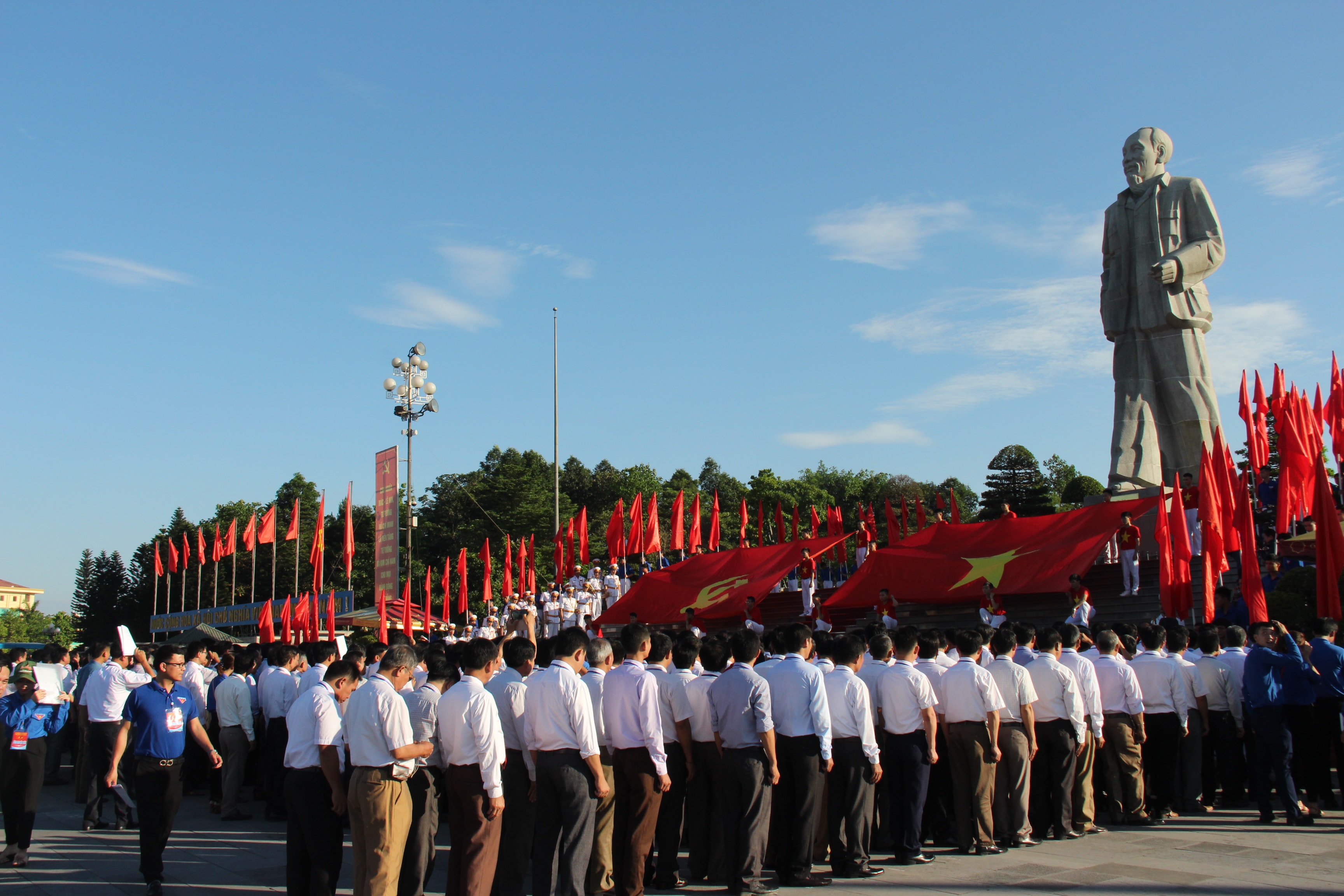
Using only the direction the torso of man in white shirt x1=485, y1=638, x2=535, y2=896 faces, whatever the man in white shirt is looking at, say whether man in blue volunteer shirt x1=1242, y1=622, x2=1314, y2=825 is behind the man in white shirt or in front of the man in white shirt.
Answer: in front

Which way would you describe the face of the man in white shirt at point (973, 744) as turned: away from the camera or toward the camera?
away from the camera

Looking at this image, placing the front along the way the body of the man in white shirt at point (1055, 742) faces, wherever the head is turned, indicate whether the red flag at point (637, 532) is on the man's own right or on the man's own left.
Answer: on the man's own left

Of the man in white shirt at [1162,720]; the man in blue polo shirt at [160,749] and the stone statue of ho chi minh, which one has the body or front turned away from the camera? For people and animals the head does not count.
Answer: the man in white shirt

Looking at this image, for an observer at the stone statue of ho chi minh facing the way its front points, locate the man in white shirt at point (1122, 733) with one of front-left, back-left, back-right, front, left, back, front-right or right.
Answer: front-left

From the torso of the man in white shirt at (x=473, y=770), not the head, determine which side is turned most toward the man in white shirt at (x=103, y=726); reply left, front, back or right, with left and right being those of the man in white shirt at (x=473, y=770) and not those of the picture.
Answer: left

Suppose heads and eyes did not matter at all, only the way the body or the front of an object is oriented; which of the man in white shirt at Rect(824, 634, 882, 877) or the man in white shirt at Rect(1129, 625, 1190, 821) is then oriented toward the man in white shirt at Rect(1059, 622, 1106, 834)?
the man in white shirt at Rect(824, 634, 882, 877)

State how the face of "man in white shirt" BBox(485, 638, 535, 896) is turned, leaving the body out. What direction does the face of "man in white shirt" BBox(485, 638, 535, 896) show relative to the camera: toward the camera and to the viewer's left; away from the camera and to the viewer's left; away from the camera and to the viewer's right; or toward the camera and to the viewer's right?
away from the camera and to the viewer's right

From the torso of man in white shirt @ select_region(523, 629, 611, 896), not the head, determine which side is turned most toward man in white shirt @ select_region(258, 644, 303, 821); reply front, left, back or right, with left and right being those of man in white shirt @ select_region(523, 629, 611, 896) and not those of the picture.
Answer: left

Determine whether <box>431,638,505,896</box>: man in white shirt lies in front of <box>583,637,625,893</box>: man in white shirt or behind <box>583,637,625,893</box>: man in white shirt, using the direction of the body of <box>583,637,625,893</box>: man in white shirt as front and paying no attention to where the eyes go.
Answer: behind

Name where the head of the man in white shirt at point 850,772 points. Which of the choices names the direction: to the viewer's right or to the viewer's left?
to the viewer's right
